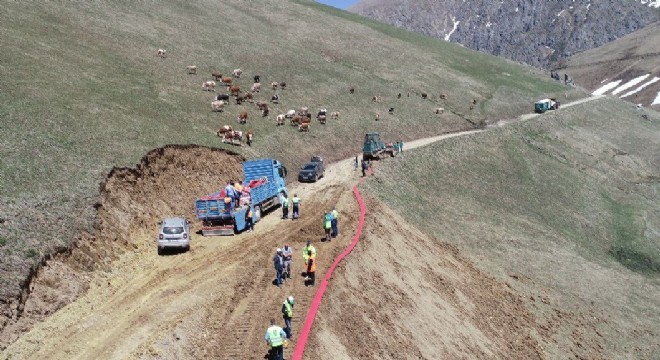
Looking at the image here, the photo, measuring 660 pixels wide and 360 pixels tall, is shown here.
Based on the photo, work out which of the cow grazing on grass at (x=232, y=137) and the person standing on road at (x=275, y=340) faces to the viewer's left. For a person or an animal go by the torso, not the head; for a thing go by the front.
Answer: the cow grazing on grass

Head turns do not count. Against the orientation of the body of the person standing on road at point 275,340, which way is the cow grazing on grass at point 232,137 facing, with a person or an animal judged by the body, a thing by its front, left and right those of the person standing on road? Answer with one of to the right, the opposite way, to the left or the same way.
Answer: to the left

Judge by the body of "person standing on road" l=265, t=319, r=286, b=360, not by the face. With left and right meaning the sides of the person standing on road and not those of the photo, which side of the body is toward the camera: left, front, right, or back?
back

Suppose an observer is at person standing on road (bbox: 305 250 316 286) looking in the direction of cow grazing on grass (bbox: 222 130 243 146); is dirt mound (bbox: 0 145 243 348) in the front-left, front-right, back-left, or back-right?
front-left

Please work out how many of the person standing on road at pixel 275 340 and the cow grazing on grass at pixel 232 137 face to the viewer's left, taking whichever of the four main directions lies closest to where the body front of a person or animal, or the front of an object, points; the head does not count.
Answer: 1

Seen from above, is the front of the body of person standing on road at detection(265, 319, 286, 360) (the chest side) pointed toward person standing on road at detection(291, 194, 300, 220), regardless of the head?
yes

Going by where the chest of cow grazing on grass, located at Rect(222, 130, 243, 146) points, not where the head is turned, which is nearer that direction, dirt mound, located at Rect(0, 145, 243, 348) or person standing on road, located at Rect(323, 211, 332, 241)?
the dirt mound

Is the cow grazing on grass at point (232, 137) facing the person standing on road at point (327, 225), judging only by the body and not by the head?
no

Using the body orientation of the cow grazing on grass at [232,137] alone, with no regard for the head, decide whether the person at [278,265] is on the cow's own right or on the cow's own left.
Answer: on the cow's own left

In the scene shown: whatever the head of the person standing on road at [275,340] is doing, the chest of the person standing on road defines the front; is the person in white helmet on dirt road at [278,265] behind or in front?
in front

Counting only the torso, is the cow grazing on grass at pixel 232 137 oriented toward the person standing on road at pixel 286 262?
no

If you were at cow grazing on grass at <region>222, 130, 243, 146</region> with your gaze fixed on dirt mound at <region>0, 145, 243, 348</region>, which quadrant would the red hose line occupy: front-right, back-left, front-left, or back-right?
front-left

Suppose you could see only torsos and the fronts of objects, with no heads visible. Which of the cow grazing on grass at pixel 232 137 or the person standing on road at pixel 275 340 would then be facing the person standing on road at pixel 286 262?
the person standing on road at pixel 275 340

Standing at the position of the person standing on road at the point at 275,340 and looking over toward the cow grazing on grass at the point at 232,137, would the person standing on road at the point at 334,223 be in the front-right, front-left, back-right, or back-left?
front-right

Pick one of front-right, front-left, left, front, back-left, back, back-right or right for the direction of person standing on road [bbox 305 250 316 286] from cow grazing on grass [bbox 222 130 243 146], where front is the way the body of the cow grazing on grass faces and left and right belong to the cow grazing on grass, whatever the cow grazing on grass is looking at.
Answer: left

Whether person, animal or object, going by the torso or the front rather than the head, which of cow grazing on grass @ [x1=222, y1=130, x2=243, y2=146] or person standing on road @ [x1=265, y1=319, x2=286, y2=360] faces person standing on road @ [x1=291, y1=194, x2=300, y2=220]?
person standing on road @ [x1=265, y1=319, x2=286, y2=360]

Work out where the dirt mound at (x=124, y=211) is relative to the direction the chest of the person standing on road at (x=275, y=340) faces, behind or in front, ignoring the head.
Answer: in front

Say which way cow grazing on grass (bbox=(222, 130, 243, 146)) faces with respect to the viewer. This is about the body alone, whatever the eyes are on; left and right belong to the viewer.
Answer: facing to the left of the viewer

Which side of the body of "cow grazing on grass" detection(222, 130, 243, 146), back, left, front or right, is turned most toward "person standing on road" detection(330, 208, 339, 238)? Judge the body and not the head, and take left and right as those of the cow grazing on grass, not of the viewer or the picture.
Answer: left
